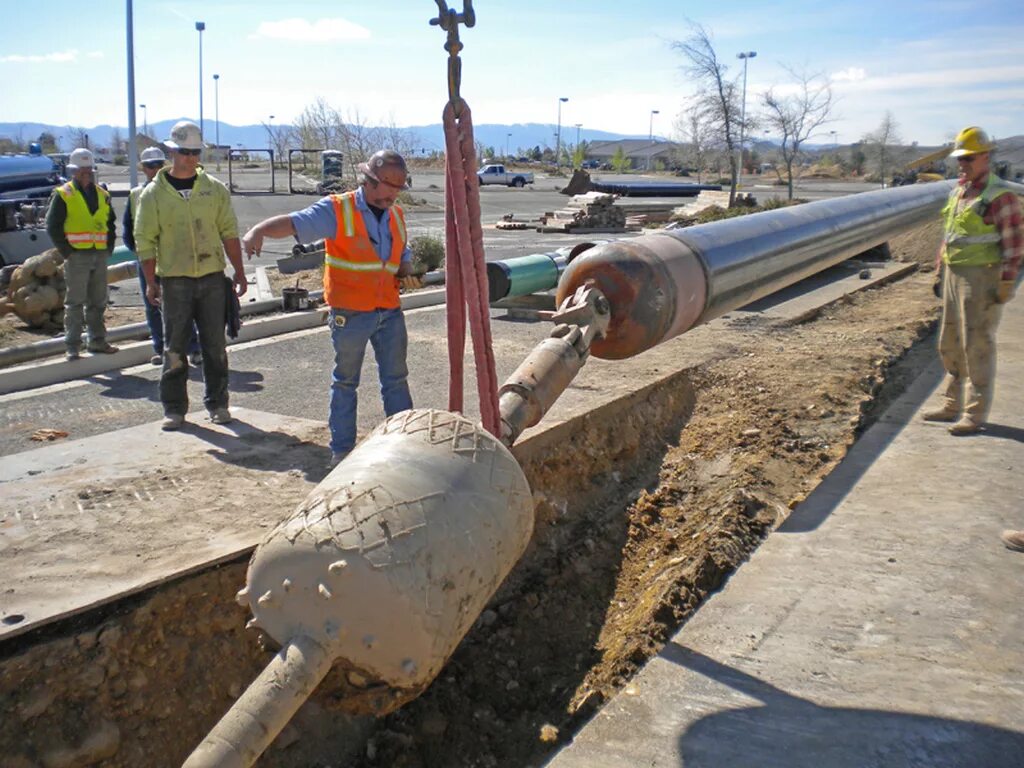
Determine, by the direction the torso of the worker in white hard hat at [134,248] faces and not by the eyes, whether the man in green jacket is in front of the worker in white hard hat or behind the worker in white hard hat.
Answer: in front

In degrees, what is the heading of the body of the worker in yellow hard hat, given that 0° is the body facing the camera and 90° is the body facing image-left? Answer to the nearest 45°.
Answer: approximately 45°

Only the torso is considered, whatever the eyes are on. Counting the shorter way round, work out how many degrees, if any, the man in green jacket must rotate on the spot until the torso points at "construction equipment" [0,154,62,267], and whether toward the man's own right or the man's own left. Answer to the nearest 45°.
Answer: approximately 180°

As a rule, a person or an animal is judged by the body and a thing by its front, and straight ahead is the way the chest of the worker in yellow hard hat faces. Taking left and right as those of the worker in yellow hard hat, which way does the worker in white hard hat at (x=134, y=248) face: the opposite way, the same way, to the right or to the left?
to the left

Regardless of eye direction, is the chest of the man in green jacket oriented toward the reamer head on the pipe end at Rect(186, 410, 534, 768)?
yes

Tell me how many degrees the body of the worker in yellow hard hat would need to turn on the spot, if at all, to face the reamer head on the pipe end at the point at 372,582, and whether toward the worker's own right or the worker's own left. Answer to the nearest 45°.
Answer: approximately 45° to the worker's own left

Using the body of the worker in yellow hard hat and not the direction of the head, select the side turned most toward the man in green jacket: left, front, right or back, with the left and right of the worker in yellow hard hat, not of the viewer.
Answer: front

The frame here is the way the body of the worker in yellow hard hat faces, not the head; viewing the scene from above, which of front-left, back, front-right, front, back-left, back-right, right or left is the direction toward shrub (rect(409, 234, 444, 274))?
right

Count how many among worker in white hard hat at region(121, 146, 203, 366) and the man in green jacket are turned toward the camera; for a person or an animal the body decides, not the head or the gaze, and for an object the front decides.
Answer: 2

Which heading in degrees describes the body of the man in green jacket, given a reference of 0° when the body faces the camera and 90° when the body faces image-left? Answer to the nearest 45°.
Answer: approximately 0°
